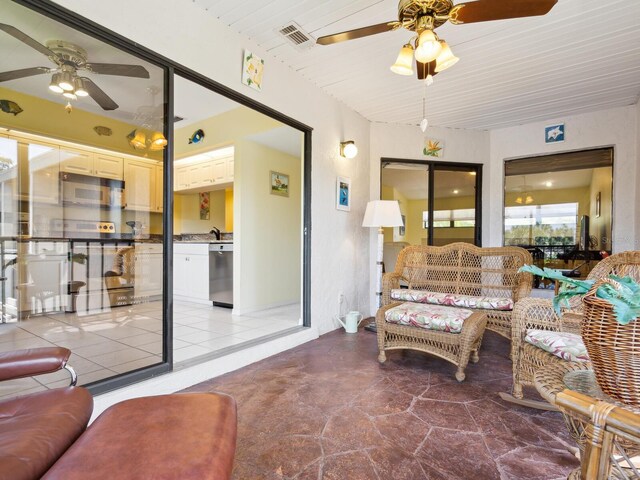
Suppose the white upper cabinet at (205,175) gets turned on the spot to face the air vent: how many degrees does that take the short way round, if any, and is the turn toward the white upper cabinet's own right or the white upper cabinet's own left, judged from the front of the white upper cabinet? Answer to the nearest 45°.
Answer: approximately 45° to the white upper cabinet's own left

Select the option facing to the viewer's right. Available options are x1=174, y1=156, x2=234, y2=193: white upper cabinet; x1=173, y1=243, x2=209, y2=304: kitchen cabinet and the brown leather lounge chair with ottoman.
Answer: the brown leather lounge chair with ottoman

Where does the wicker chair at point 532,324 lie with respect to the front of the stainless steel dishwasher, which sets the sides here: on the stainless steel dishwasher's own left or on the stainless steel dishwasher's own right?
on the stainless steel dishwasher's own left

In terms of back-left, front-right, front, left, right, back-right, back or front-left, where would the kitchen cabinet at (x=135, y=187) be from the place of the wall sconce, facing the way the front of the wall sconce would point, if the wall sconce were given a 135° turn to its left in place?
left

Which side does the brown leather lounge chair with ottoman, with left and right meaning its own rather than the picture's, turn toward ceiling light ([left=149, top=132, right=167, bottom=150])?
left

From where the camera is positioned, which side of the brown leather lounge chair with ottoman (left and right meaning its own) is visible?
right

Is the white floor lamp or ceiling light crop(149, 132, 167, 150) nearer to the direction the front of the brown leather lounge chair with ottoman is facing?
the white floor lamp

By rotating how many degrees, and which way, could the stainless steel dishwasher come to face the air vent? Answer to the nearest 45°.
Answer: approximately 45° to its left

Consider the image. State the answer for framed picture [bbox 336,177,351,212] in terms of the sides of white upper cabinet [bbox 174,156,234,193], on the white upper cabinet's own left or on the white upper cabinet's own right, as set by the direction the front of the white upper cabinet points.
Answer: on the white upper cabinet's own left

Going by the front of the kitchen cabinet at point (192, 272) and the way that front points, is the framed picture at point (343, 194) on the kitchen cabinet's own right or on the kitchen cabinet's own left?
on the kitchen cabinet's own left

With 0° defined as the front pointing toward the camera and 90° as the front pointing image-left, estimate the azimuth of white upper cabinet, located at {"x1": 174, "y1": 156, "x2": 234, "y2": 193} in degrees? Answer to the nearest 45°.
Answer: approximately 45°

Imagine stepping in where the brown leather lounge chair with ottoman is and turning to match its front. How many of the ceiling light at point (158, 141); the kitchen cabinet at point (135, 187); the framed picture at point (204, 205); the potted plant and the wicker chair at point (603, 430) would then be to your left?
3

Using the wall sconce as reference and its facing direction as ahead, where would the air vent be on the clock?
The air vent is roughly at 2 o'clock from the wall sconce.

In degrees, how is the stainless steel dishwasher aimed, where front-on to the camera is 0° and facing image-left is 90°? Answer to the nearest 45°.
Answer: approximately 45°

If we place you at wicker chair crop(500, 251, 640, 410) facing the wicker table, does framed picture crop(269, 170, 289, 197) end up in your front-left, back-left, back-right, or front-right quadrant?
back-right
